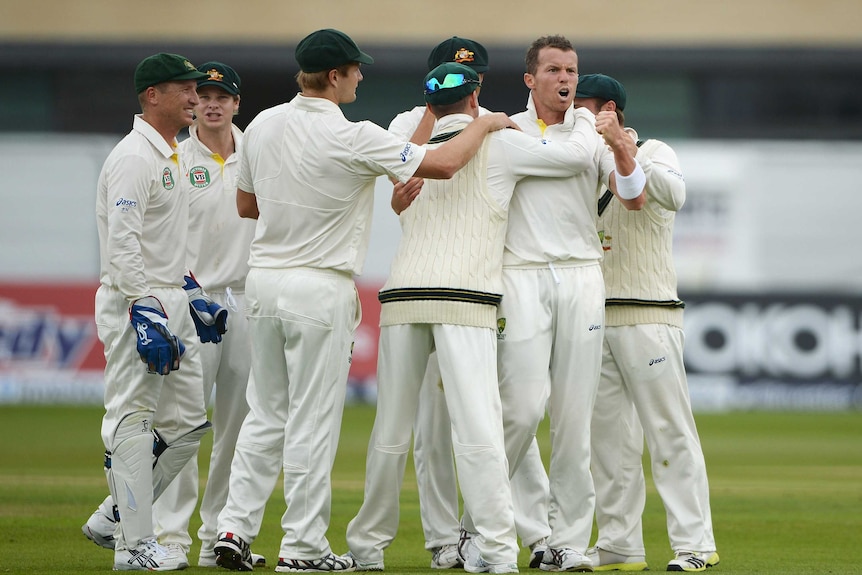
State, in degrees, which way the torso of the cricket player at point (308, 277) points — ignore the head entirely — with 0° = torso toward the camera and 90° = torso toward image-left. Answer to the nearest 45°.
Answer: approximately 225°

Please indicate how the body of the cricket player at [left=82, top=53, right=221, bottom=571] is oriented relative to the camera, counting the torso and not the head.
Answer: to the viewer's right

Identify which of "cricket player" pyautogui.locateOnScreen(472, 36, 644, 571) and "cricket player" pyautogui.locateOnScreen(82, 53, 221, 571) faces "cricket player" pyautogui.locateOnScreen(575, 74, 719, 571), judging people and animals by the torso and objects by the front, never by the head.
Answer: "cricket player" pyautogui.locateOnScreen(82, 53, 221, 571)

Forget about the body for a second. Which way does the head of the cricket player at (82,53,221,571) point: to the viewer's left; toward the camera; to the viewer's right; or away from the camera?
to the viewer's right

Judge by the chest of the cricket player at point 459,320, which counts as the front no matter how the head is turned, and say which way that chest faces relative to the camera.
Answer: away from the camera

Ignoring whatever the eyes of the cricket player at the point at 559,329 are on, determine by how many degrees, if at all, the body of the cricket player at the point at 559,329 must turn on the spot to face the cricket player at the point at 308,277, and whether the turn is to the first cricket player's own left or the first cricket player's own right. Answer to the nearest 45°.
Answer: approximately 90° to the first cricket player's own right

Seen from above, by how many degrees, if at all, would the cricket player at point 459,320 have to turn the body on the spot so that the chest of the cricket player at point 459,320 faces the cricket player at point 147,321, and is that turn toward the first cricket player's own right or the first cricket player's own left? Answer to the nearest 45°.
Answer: approximately 90° to the first cricket player's own left

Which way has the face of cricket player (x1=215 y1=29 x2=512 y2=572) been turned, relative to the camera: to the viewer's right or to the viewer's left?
to the viewer's right
